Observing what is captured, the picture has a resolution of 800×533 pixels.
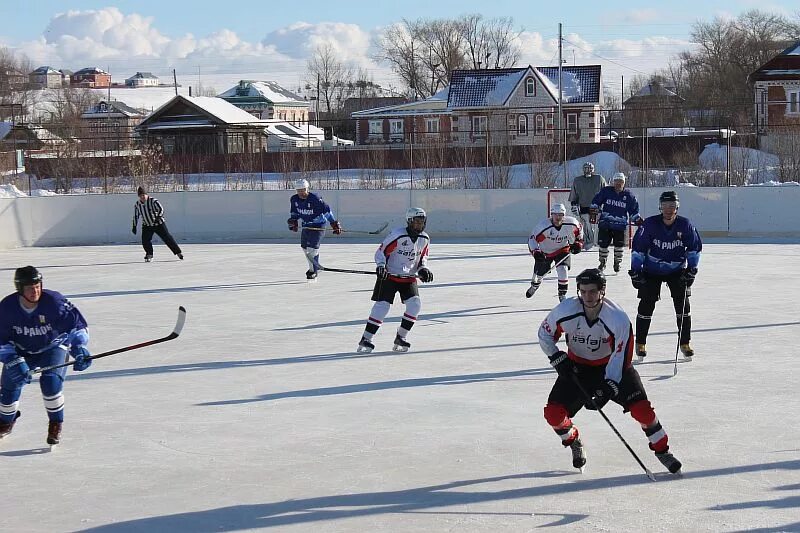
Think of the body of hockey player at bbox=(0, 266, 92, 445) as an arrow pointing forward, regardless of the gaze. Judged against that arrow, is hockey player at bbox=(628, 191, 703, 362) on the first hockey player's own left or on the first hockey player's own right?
on the first hockey player's own left

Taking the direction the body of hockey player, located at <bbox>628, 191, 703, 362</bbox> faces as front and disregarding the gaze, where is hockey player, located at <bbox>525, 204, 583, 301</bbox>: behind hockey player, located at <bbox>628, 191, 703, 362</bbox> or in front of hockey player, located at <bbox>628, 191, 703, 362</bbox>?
behind

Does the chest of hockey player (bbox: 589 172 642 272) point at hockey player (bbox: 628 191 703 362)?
yes

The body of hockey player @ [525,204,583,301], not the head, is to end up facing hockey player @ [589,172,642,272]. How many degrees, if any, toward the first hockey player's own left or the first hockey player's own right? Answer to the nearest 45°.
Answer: approximately 180°

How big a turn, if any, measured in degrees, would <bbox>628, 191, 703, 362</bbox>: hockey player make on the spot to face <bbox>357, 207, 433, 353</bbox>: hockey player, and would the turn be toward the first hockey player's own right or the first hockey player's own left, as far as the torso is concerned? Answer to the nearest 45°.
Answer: approximately 90° to the first hockey player's own right

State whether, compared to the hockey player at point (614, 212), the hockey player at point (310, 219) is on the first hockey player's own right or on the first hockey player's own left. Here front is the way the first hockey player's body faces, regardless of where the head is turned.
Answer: on the first hockey player's own right

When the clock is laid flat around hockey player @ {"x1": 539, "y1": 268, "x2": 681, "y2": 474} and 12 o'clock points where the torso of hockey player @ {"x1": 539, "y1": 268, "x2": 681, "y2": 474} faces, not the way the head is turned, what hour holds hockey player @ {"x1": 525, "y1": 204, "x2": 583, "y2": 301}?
hockey player @ {"x1": 525, "y1": 204, "x2": 583, "y2": 301} is roughly at 6 o'clock from hockey player @ {"x1": 539, "y1": 268, "x2": 681, "y2": 474}.

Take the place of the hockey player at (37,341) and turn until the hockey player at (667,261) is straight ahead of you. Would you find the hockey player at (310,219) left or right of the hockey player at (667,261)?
left

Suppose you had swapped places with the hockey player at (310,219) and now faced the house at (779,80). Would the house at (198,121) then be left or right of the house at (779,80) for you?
left
